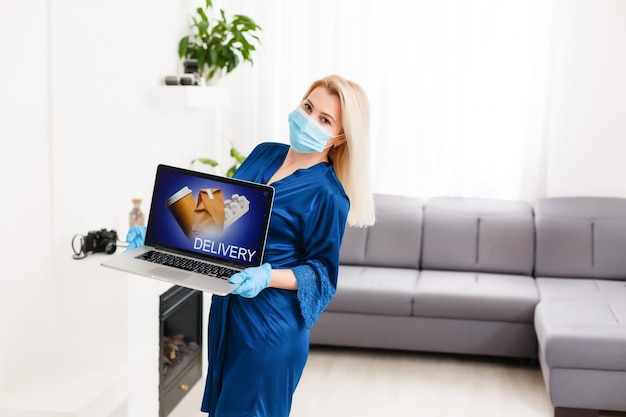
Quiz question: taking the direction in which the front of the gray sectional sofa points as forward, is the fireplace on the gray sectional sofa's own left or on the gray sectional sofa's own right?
on the gray sectional sofa's own right

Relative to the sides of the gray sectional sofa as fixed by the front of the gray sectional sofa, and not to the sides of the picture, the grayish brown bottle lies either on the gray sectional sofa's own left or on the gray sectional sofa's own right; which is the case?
on the gray sectional sofa's own right

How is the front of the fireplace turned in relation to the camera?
facing the viewer and to the right of the viewer

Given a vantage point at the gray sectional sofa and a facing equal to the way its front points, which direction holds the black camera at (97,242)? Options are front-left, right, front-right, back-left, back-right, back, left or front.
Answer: front-right

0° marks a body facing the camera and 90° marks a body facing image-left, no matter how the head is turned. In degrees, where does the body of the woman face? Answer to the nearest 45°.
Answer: approximately 45°

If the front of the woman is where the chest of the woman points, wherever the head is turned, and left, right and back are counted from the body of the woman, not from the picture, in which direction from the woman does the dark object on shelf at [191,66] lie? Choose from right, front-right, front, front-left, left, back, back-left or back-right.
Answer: back-right

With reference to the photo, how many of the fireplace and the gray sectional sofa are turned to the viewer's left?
0
